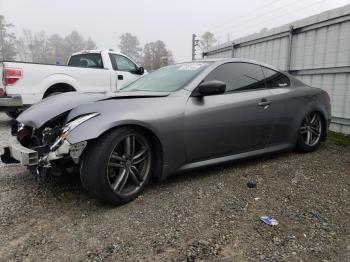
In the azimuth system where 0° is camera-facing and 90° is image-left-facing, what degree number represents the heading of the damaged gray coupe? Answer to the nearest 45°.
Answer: approximately 45°

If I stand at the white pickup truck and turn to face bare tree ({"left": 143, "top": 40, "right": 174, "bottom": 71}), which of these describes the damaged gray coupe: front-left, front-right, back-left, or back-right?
back-right

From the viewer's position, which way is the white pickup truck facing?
facing away from the viewer and to the right of the viewer

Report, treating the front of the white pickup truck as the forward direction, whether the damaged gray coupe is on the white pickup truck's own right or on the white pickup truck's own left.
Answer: on the white pickup truck's own right

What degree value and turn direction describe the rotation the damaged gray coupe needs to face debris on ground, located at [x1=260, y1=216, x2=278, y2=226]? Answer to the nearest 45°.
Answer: approximately 90° to its left

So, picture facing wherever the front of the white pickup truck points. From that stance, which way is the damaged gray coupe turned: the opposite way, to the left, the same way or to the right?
the opposite way

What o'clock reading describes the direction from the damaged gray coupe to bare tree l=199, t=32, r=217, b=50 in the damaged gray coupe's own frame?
The bare tree is roughly at 5 o'clock from the damaged gray coupe.

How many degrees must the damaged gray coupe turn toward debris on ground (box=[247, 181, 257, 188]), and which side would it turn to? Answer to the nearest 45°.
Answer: approximately 135° to its left

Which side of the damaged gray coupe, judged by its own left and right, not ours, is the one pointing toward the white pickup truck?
right

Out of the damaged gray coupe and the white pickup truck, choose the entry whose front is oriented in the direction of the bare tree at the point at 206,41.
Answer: the white pickup truck
